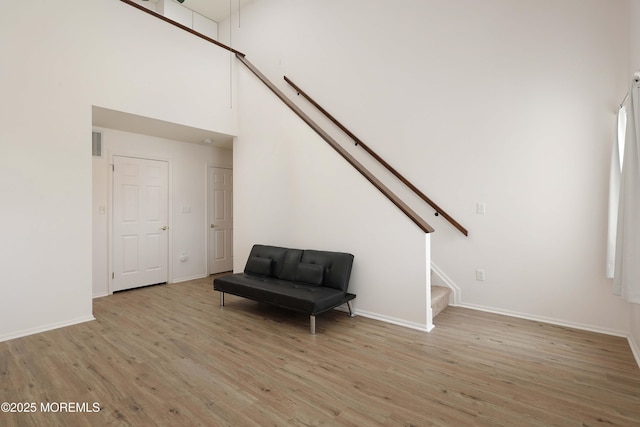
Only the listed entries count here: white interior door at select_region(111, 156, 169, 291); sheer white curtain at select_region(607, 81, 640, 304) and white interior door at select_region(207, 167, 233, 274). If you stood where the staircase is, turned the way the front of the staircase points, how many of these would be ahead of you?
1

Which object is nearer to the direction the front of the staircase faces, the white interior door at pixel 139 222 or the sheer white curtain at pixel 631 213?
the sheer white curtain

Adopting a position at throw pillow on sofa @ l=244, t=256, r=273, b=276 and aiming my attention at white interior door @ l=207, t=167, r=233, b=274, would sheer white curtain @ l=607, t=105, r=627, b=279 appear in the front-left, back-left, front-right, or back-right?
back-right

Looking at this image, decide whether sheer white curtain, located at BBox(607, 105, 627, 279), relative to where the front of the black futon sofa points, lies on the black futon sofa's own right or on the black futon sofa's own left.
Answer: on the black futon sofa's own left

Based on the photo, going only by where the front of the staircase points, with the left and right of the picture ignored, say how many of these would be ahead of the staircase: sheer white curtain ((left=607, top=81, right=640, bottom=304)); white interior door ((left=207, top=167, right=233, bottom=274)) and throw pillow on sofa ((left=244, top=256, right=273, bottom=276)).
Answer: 1

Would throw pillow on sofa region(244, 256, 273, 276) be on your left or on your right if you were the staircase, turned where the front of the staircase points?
on your right

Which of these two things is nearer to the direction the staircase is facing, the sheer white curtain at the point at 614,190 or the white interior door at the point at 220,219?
the sheer white curtain

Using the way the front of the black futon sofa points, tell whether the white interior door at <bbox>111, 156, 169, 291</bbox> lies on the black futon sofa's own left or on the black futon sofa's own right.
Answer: on the black futon sofa's own right

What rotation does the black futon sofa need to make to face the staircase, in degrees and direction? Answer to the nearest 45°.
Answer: approximately 135° to its left

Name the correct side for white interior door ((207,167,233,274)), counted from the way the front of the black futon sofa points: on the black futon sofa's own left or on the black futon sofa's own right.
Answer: on the black futon sofa's own right

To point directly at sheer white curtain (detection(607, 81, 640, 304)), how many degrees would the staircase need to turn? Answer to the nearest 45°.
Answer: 0° — it already faces it

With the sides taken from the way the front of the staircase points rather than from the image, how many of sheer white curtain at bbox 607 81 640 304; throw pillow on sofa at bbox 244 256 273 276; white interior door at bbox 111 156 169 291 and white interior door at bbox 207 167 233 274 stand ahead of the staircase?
1
